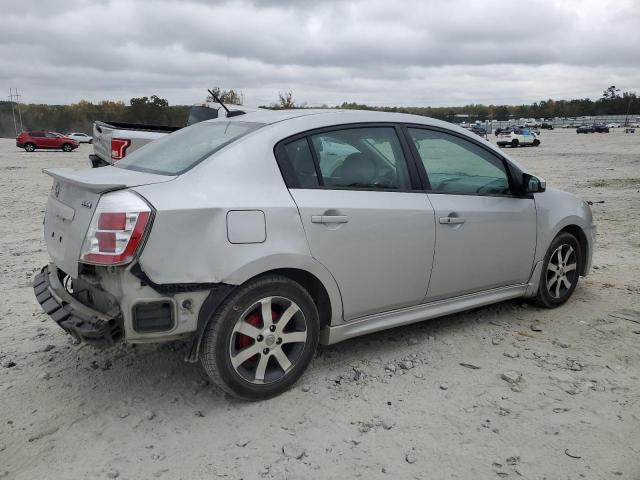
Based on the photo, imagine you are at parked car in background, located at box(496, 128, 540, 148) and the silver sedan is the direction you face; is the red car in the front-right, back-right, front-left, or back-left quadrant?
front-right

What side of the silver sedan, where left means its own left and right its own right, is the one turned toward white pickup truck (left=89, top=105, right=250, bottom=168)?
left

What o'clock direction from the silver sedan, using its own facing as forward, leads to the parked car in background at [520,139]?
The parked car in background is roughly at 11 o'clock from the silver sedan.

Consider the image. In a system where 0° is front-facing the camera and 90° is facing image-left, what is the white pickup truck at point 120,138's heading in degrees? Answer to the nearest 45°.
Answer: approximately 225°

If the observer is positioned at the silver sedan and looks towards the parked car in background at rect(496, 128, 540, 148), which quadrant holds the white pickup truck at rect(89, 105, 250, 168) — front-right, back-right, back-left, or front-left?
front-left

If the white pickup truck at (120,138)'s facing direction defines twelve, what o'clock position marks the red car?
The red car is roughly at 10 o'clock from the white pickup truck.

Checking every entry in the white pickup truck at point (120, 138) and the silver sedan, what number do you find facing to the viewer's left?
0

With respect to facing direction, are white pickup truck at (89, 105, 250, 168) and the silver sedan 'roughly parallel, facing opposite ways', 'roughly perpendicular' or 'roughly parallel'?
roughly parallel

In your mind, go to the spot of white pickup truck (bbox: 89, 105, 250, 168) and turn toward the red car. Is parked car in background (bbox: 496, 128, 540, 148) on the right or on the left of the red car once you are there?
right

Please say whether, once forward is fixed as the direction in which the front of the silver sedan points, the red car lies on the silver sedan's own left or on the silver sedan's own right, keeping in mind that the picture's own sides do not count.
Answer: on the silver sedan's own left

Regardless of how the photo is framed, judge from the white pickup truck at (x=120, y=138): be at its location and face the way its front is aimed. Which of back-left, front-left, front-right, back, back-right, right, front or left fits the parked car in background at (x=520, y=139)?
front

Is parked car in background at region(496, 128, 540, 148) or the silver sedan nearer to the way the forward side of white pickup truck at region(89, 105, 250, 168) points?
the parked car in background

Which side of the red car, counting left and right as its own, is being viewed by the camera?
right

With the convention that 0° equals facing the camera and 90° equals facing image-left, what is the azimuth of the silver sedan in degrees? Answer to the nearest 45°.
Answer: approximately 225°

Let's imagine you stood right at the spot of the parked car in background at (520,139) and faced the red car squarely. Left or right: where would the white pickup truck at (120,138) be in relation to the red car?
left
